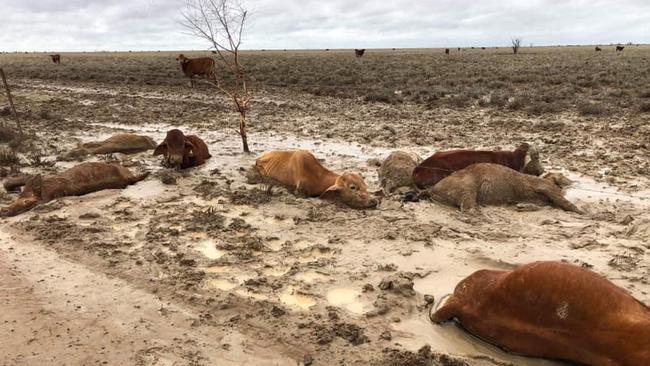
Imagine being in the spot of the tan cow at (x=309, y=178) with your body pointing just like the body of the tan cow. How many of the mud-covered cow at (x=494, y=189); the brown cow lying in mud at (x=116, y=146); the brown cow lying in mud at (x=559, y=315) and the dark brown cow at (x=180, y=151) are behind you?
2

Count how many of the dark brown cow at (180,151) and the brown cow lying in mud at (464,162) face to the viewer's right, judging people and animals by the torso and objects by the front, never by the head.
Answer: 1

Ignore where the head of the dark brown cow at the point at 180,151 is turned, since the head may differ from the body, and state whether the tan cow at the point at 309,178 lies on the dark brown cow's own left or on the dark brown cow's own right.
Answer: on the dark brown cow's own left

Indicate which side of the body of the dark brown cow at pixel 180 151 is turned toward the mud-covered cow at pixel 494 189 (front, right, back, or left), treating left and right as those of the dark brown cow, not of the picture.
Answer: left

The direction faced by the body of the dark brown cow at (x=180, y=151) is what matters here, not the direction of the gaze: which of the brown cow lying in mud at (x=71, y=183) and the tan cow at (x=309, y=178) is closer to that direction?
the brown cow lying in mud

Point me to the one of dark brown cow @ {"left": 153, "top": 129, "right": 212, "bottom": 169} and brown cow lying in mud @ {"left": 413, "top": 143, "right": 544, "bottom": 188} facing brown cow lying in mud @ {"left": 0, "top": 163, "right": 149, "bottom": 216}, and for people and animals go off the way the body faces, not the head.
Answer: the dark brown cow

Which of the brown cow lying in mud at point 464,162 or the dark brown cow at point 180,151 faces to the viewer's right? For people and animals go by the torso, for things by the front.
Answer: the brown cow lying in mud

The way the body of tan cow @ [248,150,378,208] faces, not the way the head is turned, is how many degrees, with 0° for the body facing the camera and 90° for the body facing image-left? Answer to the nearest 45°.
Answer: approximately 315°

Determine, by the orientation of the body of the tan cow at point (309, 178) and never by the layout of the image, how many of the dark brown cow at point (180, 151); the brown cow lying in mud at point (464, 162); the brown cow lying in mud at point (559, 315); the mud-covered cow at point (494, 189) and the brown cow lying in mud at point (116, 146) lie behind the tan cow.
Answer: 2

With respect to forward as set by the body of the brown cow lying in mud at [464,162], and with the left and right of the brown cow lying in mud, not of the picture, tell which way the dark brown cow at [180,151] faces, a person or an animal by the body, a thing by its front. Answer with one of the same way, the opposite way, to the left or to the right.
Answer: to the right

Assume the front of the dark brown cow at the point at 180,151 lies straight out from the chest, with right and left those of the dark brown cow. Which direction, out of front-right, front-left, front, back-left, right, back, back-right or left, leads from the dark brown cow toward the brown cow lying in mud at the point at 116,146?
right

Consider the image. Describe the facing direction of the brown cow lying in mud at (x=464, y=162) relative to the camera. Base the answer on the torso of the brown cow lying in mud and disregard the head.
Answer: to the viewer's right

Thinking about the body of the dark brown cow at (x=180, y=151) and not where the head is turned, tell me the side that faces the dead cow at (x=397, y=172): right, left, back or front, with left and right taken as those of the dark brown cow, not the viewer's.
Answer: left

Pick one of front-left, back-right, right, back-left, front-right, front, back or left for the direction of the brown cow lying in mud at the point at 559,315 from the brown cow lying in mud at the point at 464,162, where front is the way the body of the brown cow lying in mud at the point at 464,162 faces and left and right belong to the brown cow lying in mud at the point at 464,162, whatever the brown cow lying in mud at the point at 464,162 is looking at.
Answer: right

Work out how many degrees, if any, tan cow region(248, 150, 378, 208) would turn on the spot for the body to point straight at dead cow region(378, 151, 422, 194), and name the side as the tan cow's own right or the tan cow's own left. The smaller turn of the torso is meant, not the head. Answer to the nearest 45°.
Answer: approximately 45° to the tan cow's own left

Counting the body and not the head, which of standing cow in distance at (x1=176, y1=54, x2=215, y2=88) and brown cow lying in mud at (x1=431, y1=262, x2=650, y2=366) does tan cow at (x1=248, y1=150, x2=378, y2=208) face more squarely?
the brown cow lying in mud
